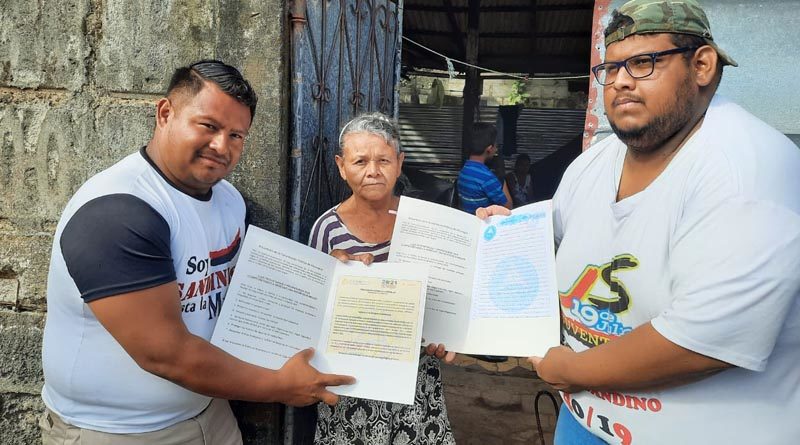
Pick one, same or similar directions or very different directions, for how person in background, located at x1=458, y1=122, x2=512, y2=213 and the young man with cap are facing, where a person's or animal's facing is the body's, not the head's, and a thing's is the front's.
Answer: very different directions

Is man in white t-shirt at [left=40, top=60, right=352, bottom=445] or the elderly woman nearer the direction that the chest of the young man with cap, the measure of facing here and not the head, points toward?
the man in white t-shirt

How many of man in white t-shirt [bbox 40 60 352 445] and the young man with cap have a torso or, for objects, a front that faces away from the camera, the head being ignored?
0

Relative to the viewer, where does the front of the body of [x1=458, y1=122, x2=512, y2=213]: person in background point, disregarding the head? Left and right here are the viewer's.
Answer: facing away from the viewer and to the right of the viewer

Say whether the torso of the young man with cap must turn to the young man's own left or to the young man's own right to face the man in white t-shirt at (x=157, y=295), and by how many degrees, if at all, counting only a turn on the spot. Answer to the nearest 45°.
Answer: approximately 45° to the young man's own right

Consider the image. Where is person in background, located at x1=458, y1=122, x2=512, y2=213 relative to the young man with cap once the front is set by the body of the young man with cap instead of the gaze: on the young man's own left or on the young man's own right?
on the young man's own right

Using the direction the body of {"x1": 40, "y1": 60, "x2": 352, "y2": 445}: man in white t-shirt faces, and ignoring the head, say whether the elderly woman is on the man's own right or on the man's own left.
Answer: on the man's own left

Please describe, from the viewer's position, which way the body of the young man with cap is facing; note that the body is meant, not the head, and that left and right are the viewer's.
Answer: facing the viewer and to the left of the viewer

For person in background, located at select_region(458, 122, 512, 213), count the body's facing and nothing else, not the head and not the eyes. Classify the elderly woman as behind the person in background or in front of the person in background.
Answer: behind

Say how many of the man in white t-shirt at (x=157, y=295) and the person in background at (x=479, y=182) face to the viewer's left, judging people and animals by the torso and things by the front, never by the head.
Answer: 0

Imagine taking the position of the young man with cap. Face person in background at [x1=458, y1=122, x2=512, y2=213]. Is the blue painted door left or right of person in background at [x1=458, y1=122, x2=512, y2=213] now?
left

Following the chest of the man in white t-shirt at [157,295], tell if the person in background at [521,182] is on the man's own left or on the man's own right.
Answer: on the man's own left

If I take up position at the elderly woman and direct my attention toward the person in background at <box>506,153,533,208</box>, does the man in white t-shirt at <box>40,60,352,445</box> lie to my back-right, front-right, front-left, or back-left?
back-left
